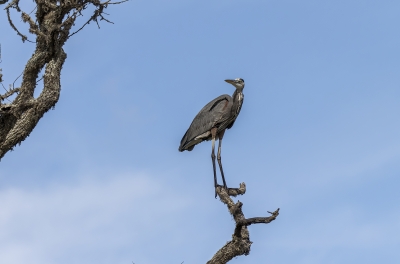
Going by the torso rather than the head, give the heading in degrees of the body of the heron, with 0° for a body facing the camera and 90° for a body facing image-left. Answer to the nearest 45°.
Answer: approximately 270°
